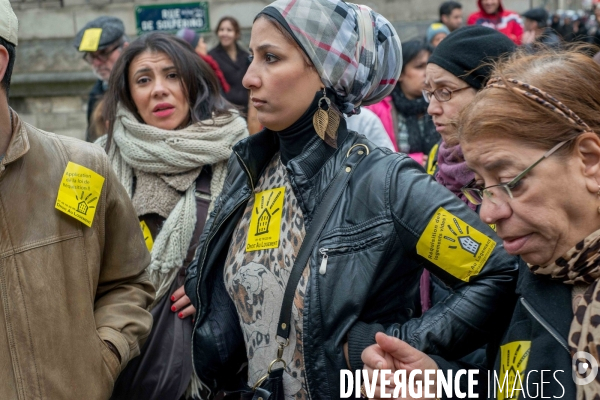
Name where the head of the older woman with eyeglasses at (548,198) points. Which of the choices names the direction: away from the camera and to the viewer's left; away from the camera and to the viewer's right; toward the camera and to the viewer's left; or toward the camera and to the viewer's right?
toward the camera and to the viewer's left

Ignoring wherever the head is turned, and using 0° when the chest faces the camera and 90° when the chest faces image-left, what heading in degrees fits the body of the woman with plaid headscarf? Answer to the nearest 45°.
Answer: approximately 45°

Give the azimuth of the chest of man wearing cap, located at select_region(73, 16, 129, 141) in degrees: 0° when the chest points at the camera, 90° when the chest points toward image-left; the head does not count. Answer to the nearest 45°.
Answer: approximately 45°

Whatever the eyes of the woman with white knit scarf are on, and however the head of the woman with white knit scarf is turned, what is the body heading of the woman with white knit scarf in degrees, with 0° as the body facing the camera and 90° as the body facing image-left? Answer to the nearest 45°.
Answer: approximately 0°

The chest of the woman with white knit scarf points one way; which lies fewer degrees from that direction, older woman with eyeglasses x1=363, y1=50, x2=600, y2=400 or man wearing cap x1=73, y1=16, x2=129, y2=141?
the older woman with eyeglasses

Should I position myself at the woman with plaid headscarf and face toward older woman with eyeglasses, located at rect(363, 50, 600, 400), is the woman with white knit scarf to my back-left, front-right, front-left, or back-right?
back-left

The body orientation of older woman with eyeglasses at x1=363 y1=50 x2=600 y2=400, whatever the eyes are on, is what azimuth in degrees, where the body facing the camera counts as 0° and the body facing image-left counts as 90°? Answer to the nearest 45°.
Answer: approximately 45°

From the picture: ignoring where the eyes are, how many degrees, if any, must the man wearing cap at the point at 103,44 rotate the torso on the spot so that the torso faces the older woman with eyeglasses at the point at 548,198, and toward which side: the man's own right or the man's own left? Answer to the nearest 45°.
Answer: approximately 45° to the man's own left

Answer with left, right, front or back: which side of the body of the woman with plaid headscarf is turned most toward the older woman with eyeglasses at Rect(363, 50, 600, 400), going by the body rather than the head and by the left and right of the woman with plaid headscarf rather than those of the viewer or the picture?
left

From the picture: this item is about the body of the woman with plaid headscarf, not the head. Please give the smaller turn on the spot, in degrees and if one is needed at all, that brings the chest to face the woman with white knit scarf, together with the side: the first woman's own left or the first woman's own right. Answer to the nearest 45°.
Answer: approximately 90° to the first woman's own right

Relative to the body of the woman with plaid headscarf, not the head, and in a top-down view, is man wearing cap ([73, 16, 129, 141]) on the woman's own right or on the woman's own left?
on the woman's own right
